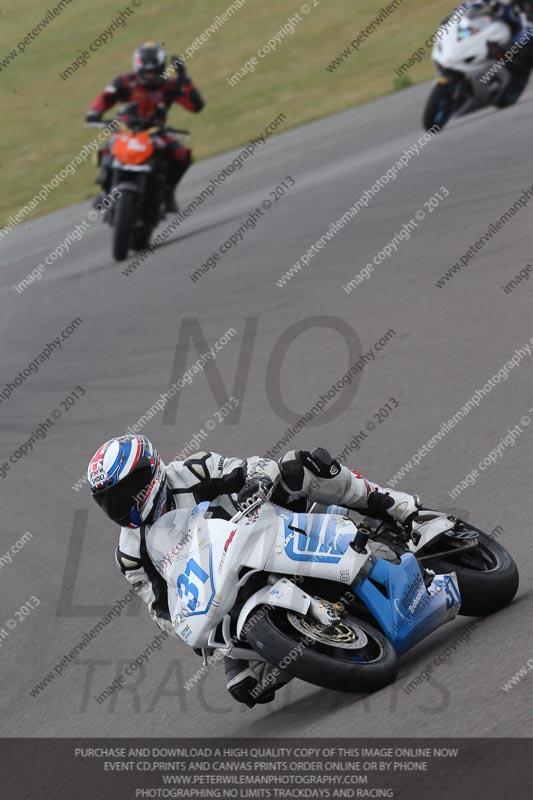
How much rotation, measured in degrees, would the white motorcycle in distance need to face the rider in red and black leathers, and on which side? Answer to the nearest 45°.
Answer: approximately 45° to its right

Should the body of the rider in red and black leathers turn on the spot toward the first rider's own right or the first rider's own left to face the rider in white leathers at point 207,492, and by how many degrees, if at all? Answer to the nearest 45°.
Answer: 0° — they already face them

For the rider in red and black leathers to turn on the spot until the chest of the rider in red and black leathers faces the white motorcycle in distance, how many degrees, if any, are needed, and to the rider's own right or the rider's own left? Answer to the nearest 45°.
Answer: approximately 90° to the rider's own left

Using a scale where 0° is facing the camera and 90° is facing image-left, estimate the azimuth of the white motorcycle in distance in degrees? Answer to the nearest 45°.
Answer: approximately 45°
